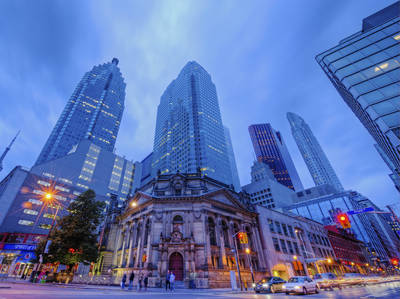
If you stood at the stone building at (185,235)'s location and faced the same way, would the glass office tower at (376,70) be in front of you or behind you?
in front

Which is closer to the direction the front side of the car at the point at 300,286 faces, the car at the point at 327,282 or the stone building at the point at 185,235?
the stone building

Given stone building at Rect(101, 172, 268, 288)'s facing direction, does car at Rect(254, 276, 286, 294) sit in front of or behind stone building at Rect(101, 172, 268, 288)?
in front

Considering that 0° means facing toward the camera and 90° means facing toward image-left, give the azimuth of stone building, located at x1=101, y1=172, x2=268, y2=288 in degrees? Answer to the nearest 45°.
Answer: approximately 0°

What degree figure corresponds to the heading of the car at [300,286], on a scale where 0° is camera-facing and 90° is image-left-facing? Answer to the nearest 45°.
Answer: approximately 45°

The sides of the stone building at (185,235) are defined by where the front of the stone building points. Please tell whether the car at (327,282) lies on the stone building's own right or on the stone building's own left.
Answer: on the stone building's own left

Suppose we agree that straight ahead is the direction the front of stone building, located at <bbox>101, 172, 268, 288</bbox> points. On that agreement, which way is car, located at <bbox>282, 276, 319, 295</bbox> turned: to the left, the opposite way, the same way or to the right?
to the right

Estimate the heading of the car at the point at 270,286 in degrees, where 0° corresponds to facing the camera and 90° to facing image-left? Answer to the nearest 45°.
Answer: approximately 45°

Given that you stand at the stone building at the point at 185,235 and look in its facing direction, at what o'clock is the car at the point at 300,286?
The car is roughly at 11 o'clock from the stone building.

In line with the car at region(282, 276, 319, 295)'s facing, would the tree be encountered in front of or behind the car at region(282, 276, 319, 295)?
in front

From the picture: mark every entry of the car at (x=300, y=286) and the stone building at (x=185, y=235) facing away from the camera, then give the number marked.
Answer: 0
